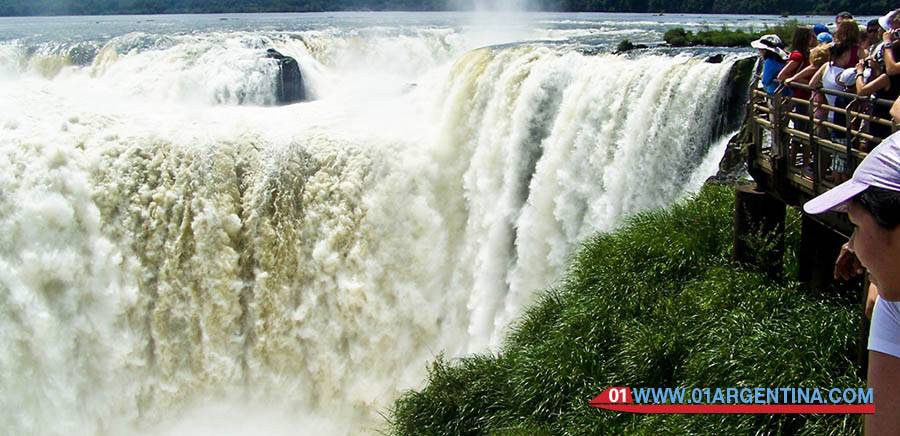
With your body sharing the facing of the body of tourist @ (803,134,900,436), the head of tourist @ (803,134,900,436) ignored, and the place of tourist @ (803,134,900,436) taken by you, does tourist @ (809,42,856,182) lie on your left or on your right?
on your right

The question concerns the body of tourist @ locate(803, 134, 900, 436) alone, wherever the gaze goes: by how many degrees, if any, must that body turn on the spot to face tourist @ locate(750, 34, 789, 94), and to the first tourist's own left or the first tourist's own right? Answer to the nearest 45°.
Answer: approximately 90° to the first tourist's own right

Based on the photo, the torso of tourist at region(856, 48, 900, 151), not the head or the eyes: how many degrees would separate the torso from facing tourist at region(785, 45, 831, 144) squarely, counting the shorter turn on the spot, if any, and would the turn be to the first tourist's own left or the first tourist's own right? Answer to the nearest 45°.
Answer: approximately 45° to the first tourist's own right

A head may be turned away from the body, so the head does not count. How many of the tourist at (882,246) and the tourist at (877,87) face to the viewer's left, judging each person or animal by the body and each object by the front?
2

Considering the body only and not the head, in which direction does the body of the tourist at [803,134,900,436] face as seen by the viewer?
to the viewer's left

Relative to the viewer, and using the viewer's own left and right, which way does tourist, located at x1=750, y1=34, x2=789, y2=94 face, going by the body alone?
facing to the left of the viewer

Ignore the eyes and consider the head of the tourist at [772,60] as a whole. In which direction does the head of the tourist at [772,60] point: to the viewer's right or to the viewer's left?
to the viewer's left

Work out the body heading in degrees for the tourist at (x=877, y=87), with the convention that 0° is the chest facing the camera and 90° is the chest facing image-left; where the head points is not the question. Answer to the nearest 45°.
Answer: approximately 90°
